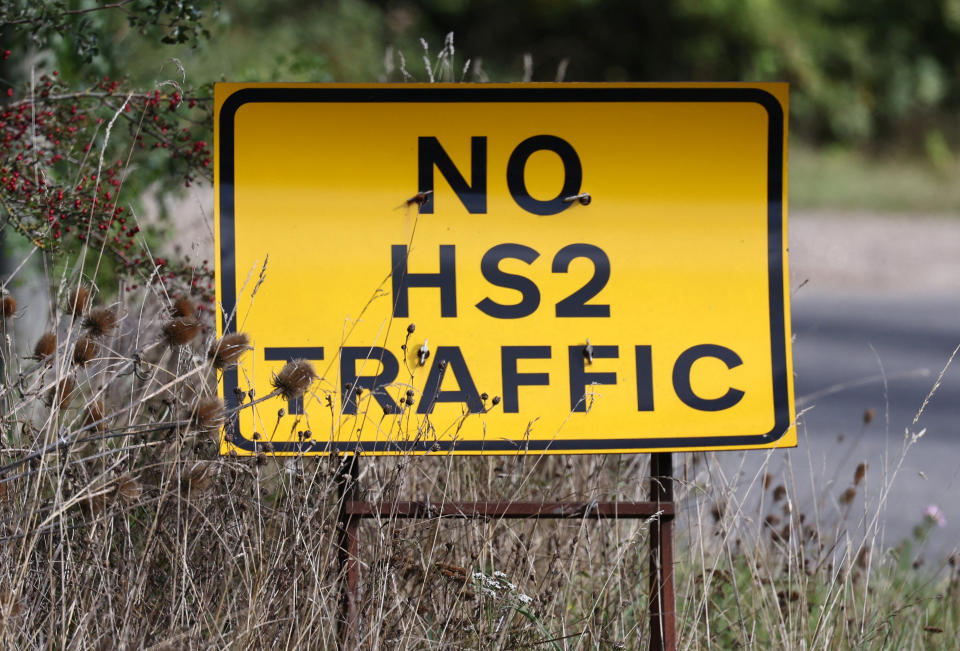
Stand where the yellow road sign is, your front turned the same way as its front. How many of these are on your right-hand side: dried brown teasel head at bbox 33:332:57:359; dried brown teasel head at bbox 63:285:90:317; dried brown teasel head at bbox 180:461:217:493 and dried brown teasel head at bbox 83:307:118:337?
4

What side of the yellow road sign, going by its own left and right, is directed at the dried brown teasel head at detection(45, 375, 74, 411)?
right

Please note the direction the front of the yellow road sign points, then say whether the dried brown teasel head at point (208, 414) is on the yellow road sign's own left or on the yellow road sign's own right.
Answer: on the yellow road sign's own right

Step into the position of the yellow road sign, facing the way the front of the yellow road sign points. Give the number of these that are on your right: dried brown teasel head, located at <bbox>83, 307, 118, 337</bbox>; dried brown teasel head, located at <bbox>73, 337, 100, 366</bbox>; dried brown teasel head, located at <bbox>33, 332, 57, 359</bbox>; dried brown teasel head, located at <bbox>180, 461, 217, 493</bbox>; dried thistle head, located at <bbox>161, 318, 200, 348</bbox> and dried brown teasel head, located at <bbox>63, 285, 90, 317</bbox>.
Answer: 6

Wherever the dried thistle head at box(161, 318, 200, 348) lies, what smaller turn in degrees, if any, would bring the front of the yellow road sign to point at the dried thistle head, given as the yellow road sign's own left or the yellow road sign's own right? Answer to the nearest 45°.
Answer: approximately 90° to the yellow road sign's own right

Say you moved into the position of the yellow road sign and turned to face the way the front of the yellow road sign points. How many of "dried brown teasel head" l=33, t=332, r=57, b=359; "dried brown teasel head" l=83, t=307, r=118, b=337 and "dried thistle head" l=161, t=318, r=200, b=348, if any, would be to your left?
0

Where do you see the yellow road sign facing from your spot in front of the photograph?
facing the viewer

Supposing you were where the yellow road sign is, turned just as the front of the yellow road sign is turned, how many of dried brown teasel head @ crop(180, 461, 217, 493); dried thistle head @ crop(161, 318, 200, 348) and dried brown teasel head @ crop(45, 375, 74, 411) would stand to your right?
3

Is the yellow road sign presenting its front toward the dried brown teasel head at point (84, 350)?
no

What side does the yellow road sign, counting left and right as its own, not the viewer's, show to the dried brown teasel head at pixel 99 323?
right

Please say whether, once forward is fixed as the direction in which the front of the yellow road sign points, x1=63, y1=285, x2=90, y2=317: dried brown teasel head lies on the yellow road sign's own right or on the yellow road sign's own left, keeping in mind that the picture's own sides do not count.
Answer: on the yellow road sign's own right

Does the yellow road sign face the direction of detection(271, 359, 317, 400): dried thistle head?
no

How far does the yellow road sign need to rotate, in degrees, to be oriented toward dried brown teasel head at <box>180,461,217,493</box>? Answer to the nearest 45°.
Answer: approximately 90° to its right

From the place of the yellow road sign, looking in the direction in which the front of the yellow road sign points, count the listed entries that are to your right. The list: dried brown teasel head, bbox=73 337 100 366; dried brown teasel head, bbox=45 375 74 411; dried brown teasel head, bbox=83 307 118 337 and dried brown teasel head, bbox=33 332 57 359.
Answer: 4
